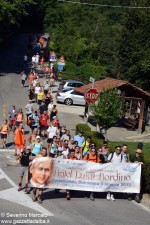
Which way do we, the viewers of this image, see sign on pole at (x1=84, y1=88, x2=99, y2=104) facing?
facing the viewer

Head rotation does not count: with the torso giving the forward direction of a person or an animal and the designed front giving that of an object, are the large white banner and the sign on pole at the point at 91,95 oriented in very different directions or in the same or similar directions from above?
same or similar directions

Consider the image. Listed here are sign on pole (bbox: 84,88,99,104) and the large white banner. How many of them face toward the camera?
2

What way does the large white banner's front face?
toward the camera

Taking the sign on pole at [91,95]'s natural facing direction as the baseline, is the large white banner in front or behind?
in front

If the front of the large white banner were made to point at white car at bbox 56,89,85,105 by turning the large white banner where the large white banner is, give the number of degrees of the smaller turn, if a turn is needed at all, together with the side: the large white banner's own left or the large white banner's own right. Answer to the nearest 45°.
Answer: approximately 180°

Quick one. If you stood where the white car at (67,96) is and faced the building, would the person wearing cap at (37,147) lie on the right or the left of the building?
right

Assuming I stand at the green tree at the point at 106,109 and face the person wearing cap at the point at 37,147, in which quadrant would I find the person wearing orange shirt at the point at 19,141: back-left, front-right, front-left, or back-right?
front-right

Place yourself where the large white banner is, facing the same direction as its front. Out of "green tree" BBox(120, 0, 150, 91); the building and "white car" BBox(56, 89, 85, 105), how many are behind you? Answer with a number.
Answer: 3

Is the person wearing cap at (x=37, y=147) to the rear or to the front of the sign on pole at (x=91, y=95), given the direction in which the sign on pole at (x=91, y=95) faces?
to the front

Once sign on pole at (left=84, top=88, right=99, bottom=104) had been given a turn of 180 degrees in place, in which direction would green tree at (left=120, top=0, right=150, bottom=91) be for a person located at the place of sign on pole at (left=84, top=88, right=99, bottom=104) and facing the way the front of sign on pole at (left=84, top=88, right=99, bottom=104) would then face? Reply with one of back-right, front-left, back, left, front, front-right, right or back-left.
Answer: front

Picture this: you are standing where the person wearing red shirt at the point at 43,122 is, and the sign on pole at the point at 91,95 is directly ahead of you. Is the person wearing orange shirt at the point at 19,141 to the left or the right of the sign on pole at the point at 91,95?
right

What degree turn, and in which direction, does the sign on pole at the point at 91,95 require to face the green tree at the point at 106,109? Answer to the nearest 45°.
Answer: approximately 45° to its left

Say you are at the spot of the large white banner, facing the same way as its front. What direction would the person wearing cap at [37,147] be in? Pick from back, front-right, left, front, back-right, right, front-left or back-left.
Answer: back-right

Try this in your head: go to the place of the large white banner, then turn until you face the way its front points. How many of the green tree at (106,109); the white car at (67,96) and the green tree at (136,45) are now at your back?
3

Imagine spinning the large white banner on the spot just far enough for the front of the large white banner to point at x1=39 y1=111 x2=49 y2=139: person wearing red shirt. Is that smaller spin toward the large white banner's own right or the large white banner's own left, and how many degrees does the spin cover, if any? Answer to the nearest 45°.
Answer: approximately 180°

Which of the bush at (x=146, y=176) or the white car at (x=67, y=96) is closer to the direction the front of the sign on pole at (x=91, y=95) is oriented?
the bush

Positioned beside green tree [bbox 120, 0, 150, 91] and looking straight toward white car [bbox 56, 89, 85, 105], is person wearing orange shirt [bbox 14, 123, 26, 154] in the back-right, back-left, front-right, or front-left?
front-left
